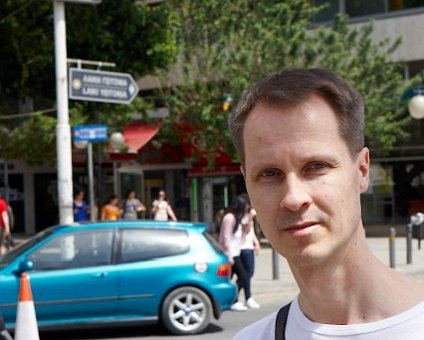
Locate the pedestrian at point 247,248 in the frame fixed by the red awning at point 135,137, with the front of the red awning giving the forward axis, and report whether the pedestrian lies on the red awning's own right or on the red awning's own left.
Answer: on the red awning's own left

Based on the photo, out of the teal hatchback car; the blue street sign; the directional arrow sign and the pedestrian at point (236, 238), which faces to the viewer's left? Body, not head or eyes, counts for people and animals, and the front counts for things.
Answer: the teal hatchback car

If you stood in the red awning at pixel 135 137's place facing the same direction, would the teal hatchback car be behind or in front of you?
in front

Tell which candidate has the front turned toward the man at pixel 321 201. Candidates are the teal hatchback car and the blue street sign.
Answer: the blue street sign

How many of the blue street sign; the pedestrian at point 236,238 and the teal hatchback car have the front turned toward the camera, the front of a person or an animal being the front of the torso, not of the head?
1

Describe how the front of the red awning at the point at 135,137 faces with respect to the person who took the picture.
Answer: facing the viewer and to the left of the viewer

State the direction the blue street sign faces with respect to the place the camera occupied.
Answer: facing the viewer

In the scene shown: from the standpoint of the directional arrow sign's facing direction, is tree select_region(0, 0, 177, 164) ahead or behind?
behind

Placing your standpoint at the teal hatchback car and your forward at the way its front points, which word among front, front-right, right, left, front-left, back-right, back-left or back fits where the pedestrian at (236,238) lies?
back-right

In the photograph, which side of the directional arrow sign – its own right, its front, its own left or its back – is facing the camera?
front

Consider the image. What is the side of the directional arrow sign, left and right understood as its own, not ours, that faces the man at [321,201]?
front

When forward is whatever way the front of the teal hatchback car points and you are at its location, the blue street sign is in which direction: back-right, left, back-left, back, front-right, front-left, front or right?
right

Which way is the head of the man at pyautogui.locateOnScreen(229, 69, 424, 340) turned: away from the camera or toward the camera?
toward the camera
